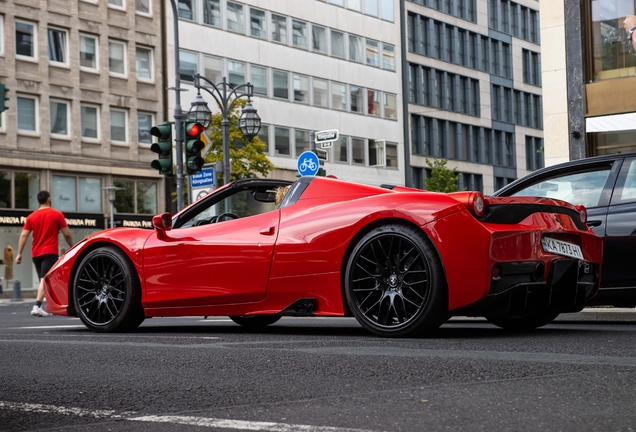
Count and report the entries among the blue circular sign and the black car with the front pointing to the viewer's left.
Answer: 1

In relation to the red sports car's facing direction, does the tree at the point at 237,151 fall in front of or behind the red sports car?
in front

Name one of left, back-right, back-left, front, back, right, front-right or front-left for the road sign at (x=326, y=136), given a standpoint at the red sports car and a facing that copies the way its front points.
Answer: front-right

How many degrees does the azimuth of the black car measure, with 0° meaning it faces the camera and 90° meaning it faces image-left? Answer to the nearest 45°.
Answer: approximately 90°

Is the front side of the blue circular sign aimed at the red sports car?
yes

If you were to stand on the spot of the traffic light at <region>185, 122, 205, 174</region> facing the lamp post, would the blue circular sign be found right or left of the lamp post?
right

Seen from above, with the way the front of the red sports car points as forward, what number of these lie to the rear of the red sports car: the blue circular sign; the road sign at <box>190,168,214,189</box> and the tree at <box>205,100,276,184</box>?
0

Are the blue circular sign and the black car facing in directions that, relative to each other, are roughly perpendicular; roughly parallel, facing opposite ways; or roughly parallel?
roughly perpendicular

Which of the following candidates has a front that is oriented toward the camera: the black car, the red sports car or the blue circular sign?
the blue circular sign

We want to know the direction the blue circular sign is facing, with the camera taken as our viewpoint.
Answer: facing the viewer

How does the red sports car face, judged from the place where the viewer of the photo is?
facing away from the viewer and to the left of the viewer

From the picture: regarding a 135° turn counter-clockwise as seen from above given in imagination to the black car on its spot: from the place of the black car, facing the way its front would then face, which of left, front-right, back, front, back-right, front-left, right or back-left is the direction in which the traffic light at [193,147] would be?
back

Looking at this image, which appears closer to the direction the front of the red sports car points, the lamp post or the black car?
the lamp post

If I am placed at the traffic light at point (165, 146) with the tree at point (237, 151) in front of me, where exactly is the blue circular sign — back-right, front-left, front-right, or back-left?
front-right

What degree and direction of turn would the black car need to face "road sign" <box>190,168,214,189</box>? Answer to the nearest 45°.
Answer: approximately 45° to its right

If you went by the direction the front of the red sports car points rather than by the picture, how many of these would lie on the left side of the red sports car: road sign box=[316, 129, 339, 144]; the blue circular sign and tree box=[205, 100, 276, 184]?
0

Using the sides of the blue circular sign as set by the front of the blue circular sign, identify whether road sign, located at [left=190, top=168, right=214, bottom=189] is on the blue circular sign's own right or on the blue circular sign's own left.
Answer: on the blue circular sign's own right

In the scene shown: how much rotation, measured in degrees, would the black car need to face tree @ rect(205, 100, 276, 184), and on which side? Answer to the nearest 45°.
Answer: approximately 45° to its right

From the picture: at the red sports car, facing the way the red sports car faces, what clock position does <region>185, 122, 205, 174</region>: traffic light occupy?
The traffic light is roughly at 1 o'clock from the red sports car.
